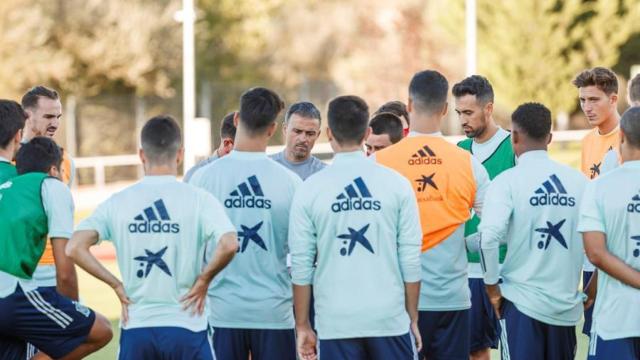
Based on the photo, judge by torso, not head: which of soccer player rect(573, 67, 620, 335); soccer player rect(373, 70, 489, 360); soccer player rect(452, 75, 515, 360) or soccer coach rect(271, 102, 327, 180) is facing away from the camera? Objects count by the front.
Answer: soccer player rect(373, 70, 489, 360)

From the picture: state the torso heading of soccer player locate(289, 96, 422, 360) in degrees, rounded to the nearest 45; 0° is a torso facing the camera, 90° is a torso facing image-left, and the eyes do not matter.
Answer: approximately 180°

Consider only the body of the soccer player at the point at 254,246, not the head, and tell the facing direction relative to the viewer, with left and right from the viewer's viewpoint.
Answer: facing away from the viewer

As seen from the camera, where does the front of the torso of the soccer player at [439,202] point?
away from the camera

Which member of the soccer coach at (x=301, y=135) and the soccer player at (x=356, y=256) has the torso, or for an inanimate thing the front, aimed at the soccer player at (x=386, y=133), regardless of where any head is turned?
the soccer player at (x=356, y=256)

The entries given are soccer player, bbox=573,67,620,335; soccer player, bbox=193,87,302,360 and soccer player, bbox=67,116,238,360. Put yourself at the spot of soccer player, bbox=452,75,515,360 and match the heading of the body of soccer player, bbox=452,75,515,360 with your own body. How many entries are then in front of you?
2

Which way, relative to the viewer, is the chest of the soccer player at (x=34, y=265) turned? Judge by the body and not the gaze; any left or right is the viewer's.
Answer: facing away from the viewer and to the right of the viewer

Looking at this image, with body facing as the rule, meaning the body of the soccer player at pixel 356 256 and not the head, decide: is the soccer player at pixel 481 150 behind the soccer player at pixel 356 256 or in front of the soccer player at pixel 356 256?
in front

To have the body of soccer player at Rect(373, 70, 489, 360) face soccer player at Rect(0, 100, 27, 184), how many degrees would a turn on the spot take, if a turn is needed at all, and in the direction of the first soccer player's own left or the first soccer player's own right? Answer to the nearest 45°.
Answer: approximately 90° to the first soccer player's own left

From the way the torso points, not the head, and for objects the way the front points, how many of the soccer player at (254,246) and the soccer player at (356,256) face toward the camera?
0

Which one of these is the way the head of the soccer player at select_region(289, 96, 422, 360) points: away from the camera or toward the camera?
away from the camera
